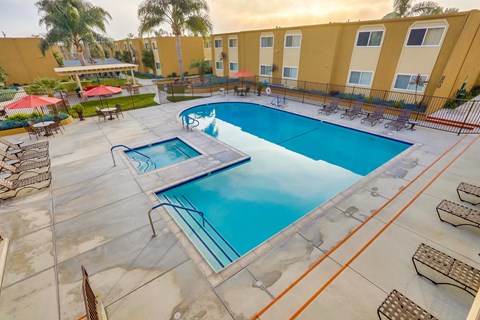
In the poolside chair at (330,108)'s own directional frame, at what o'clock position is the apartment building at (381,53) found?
The apartment building is roughly at 6 o'clock from the poolside chair.

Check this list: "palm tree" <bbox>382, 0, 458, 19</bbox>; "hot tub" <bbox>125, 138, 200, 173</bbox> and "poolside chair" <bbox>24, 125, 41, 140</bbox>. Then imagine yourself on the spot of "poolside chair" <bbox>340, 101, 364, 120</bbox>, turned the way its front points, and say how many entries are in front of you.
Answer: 2

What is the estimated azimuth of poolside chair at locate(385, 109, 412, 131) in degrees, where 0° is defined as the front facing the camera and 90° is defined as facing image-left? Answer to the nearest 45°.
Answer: approximately 45°

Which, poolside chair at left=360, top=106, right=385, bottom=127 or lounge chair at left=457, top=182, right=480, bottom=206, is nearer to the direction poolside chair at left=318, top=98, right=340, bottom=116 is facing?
the lounge chair

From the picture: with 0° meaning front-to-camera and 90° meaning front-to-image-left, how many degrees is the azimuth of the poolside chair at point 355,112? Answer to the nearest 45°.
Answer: approximately 45°

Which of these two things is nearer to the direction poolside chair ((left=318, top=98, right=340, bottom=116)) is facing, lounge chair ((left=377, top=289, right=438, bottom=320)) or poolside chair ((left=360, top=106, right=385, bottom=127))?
the lounge chair

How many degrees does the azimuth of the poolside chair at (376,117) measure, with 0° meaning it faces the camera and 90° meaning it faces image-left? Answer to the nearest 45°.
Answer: approximately 45°

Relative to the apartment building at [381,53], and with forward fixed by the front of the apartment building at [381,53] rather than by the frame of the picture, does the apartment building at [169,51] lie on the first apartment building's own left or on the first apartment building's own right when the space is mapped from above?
on the first apartment building's own right
